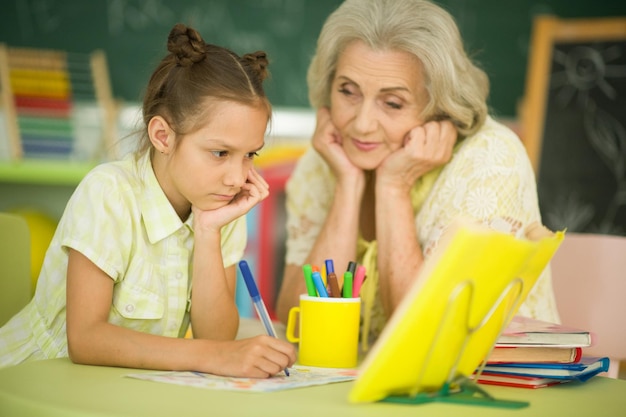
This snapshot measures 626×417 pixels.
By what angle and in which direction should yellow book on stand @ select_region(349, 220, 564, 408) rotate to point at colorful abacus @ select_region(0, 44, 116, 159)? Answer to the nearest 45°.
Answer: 0° — it already faces it

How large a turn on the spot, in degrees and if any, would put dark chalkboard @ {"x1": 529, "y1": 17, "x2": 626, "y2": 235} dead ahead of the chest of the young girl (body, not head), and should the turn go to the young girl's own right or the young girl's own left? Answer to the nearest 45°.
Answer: approximately 90° to the young girl's own left

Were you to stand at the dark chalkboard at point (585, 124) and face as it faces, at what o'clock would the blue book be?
The blue book is roughly at 12 o'clock from the dark chalkboard.

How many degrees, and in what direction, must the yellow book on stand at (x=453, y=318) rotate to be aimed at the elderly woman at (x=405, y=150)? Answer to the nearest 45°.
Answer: approximately 45° to its right

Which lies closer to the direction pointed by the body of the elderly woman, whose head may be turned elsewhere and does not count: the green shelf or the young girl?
the young girl

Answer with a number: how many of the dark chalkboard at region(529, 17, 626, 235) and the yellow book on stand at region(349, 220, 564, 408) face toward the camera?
1
